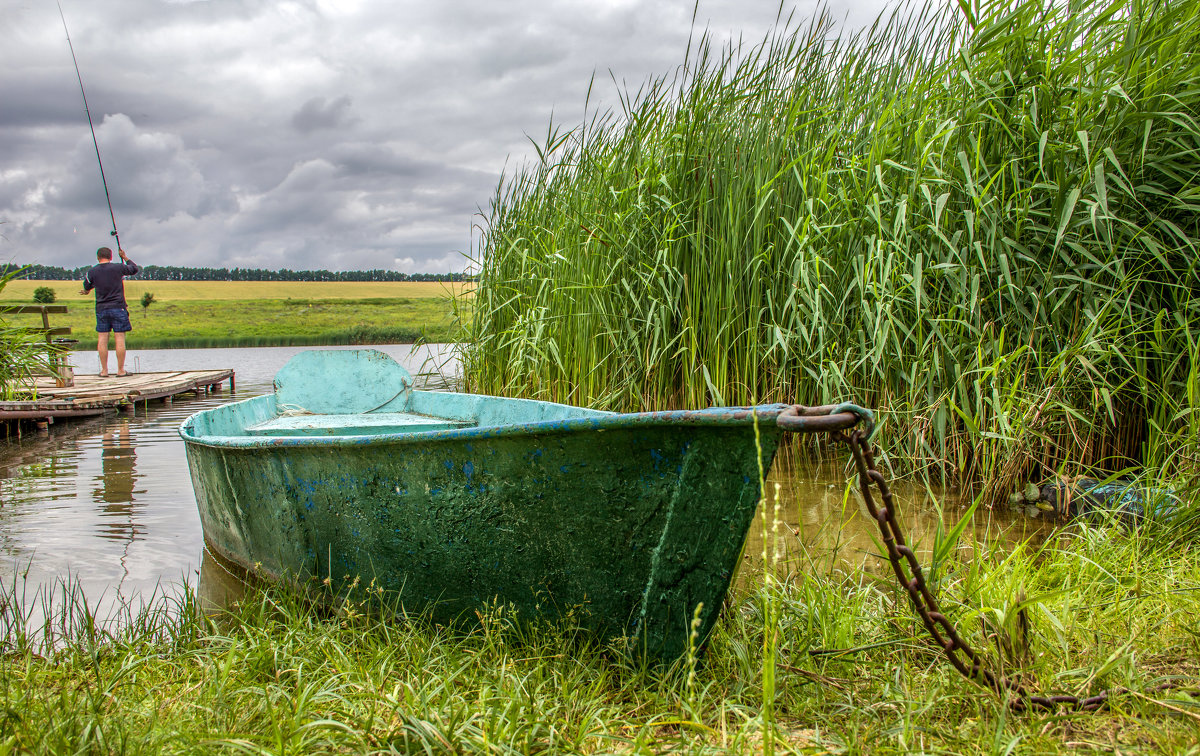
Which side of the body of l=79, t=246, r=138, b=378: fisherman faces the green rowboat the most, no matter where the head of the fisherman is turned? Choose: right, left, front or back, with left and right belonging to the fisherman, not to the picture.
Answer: back

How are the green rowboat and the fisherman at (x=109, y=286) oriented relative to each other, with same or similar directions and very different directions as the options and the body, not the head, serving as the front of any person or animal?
very different directions

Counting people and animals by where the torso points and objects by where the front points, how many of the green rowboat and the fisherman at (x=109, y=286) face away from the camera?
1

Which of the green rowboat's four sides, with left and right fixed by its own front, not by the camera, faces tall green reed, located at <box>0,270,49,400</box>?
back

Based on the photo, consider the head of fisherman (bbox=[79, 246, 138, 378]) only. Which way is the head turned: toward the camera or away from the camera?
away from the camera

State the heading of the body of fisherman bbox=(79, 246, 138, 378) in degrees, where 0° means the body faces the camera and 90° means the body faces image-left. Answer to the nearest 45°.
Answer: approximately 180°

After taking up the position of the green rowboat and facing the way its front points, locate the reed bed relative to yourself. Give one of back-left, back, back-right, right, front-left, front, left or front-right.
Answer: left

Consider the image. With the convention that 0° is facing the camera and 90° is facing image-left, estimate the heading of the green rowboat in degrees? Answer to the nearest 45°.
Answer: approximately 315°

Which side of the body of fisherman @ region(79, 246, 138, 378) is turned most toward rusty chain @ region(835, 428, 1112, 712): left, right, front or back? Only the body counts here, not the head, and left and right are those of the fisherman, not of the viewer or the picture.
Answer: back
